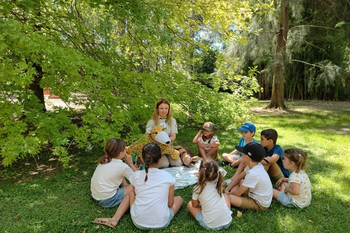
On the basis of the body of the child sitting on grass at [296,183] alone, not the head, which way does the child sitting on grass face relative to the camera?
to the viewer's left

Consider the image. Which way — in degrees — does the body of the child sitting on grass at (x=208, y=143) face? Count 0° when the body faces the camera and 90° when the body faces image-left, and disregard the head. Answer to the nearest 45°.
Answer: approximately 0°

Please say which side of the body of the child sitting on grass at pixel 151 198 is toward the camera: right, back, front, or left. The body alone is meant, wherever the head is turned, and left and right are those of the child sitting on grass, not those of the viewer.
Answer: back

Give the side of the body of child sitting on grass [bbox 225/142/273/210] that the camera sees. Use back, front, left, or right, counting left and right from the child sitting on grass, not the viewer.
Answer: left

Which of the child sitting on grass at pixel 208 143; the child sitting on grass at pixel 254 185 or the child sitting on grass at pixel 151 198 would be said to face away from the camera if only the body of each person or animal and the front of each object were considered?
the child sitting on grass at pixel 151 198

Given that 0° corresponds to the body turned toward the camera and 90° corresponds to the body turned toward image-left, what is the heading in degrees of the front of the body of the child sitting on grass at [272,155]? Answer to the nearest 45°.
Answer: approximately 90°

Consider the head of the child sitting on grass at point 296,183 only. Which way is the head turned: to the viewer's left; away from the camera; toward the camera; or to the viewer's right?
to the viewer's left

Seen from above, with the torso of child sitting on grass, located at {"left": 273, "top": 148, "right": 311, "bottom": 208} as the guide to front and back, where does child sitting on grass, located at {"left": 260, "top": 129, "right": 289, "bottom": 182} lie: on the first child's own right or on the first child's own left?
on the first child's own right

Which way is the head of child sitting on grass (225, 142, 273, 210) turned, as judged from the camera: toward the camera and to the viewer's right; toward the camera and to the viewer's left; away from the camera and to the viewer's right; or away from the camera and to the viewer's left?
away from the camera and to the viewer's left

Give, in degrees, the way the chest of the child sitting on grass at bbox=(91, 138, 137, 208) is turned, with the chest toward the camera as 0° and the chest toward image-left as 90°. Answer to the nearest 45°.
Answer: approximately 225°
